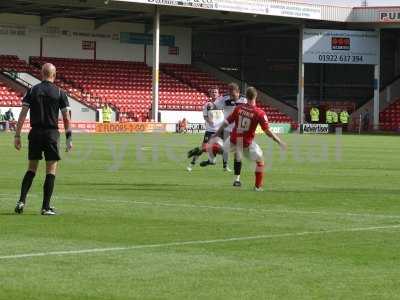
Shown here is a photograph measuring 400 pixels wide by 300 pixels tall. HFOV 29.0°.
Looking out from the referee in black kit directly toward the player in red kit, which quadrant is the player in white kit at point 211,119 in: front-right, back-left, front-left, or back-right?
front-left

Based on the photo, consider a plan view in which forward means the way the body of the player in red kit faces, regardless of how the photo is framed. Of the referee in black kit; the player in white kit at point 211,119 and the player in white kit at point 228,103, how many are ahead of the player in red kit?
2

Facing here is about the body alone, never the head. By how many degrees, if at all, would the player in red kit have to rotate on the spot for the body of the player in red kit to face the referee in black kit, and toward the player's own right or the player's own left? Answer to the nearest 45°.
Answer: approximately 135° to the player's own left

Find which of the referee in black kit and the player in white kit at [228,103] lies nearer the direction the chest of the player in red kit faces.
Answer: the player in white kit

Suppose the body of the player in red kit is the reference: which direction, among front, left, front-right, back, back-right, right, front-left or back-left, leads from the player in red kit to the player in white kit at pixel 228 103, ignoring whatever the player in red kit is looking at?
front

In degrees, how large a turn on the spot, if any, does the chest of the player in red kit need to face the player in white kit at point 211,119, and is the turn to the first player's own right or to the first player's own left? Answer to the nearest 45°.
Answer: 0° — they already face them

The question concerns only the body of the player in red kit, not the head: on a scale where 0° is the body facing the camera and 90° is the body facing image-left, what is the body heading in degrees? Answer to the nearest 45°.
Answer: approximately 180°

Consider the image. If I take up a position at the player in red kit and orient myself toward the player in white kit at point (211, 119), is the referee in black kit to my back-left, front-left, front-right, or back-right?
back-left
